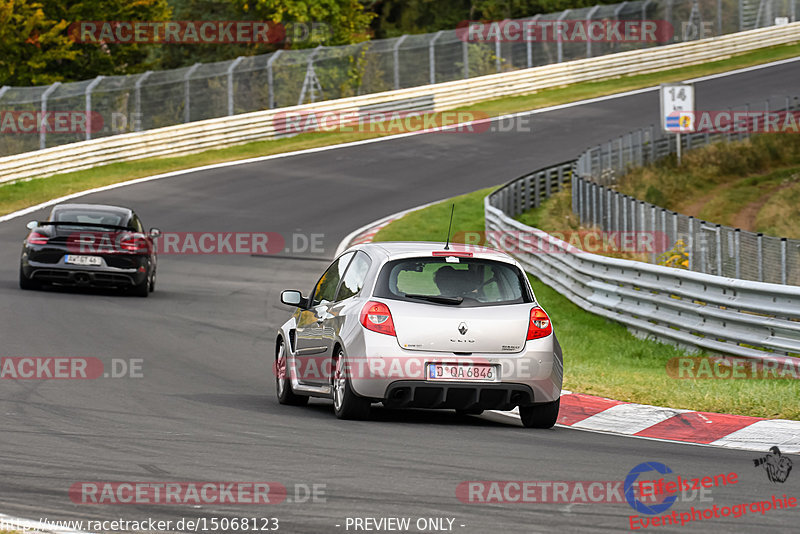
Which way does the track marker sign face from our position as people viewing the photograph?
facing the viewer

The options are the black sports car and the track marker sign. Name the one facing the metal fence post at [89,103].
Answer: the black sports car

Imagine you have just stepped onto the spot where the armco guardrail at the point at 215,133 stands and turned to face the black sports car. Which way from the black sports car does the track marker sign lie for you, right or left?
left

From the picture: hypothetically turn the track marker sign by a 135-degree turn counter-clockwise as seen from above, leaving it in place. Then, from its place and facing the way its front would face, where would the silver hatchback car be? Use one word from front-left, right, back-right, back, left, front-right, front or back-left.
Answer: back-right

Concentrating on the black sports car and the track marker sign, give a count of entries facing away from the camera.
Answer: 1

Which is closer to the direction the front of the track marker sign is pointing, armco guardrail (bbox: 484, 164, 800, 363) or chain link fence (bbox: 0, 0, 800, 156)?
the armco guardrail

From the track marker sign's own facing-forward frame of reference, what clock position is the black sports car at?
The black sports car is roughly at 1 o'clock from the track marker sign.

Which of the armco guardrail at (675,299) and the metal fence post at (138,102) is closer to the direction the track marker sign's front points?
the armco guardrail

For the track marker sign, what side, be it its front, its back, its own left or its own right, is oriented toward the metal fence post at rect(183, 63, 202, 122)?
right

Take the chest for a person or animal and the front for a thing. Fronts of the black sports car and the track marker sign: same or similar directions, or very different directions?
very different directions

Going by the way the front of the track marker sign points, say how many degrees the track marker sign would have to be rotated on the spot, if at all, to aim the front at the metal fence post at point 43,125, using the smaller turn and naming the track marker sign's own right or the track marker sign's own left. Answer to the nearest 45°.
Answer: approximately 90° to the track marker sign's own right

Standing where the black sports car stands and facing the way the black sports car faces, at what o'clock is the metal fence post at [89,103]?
The metal fence post is roughly at 12 o'clock from the black sports car.

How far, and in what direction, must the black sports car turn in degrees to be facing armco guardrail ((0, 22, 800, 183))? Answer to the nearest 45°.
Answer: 0° — it already faces it

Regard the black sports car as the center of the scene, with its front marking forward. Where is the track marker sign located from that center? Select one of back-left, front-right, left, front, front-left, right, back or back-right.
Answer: front-right

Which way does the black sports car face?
away from the camera

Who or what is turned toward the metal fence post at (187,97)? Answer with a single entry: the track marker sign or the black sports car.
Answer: the black sports car

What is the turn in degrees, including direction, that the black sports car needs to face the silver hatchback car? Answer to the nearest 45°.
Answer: approximately 180°

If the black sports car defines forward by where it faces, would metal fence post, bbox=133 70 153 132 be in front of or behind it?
in front
